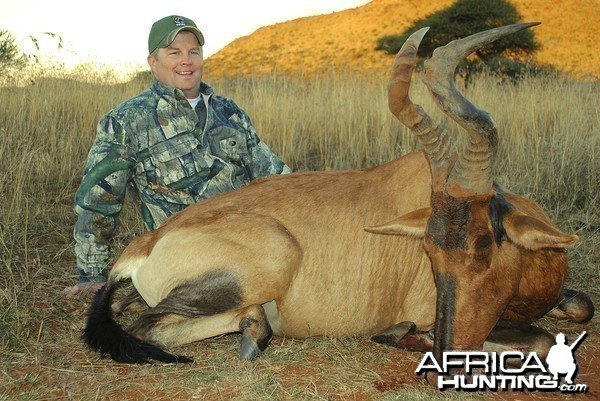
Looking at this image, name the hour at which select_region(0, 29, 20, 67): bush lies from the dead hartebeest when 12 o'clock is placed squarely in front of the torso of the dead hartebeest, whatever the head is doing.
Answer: The bush is roughly at 8 o'clock from the dead hartebeest.

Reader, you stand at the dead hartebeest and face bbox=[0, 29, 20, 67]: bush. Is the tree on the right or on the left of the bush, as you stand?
right

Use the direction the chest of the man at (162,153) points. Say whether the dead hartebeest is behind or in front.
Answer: in front

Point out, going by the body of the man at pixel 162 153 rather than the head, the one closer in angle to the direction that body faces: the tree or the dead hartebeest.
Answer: the dead hartebeest

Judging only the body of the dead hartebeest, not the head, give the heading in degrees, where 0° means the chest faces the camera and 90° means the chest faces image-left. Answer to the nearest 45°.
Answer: approximately 270°

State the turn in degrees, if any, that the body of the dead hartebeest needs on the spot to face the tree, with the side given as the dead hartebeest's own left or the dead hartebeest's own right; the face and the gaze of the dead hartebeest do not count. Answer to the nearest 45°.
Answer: approximately 90° to the dead hartebeest's own left

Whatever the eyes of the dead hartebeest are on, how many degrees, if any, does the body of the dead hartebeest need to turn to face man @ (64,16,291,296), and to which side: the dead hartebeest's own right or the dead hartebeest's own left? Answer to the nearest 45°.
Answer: approximately 135° to the dead hartebeest's own left

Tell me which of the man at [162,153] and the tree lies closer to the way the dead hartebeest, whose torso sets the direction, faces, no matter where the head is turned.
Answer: the tree

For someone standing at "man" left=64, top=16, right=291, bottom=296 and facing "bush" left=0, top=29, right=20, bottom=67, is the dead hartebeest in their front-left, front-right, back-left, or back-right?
back-right

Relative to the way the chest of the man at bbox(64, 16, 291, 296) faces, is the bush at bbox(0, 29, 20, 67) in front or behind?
behind

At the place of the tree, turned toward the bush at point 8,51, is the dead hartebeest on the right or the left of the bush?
left

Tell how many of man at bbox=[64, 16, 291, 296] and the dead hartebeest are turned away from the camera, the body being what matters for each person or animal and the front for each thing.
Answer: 0
